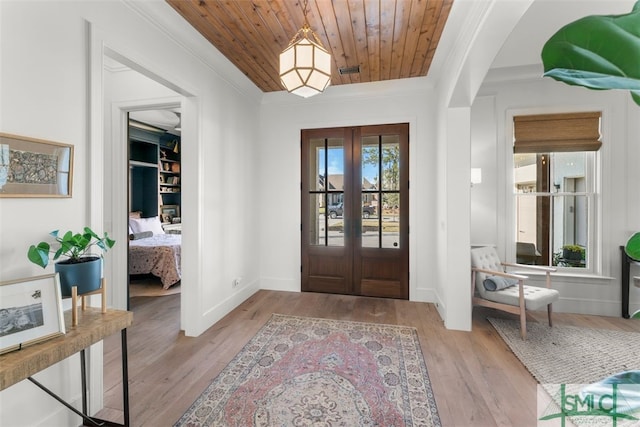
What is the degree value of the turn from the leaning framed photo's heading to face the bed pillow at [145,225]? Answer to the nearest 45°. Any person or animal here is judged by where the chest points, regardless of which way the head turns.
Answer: approximately 135° to its left

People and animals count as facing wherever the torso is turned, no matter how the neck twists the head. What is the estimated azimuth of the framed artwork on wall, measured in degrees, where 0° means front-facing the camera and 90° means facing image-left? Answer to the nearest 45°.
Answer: approximately 315°

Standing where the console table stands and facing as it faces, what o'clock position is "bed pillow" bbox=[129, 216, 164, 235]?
The bed pillow is roughly at 8 o'clock from the console table.

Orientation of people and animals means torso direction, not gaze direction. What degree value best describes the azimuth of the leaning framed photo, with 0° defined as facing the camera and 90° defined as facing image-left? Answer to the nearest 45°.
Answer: approximately 315°

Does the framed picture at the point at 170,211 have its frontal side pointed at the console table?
yes

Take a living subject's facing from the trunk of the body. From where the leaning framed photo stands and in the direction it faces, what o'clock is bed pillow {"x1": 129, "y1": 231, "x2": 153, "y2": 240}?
The bed pillow is roughly at 8 o'clock from the leaning framed photo.

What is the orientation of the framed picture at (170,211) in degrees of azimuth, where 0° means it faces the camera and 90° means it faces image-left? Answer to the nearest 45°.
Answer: approximately 0°

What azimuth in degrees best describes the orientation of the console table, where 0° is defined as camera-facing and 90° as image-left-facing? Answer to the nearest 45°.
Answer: approximately 315°

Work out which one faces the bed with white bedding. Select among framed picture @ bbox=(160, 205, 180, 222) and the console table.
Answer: the framed picture
